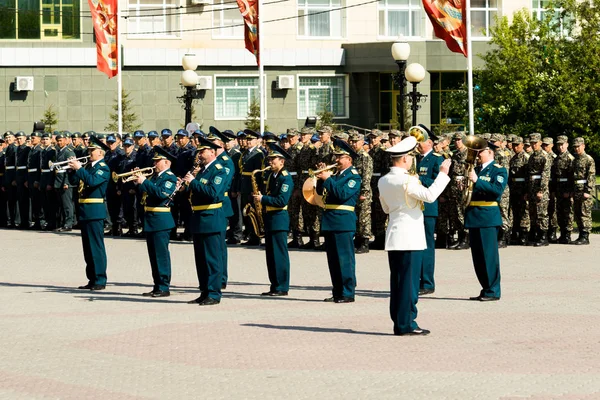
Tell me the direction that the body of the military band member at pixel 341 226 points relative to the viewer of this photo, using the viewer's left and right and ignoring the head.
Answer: facing to the left of the viewer

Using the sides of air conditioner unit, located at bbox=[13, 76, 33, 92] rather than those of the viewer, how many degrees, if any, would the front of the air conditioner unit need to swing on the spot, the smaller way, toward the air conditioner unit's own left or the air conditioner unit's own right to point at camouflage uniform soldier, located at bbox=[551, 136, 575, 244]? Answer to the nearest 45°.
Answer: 0° — it already faces them

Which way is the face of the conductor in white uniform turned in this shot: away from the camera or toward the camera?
away from the camera

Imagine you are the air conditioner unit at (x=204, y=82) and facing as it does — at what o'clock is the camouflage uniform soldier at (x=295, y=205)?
The camouflage uniform soldier is roughly at 12 o'clock from the air conditioner unit.

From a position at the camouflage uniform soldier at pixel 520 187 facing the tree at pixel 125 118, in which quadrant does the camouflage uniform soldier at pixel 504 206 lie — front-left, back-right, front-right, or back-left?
back-left

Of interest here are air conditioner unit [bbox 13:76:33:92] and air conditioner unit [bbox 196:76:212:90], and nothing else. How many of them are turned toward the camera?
2

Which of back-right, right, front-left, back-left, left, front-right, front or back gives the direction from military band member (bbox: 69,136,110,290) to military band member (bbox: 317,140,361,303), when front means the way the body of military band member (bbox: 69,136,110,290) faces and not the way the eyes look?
back-left

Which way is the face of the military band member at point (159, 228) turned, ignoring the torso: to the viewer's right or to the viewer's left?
to the viewer's left

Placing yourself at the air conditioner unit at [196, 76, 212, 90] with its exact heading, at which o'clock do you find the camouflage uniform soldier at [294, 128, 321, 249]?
The camouflage uniform soldier is roughly at 12 o'clock from the air conditioner unit.

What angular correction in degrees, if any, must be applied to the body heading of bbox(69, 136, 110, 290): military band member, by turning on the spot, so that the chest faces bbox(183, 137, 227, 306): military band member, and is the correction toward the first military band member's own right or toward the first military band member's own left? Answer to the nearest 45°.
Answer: approximately 135° to the first military band member's own left

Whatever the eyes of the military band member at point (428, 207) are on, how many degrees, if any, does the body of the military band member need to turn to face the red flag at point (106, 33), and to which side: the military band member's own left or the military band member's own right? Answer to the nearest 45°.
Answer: approximately 90° to the military band member's own right
